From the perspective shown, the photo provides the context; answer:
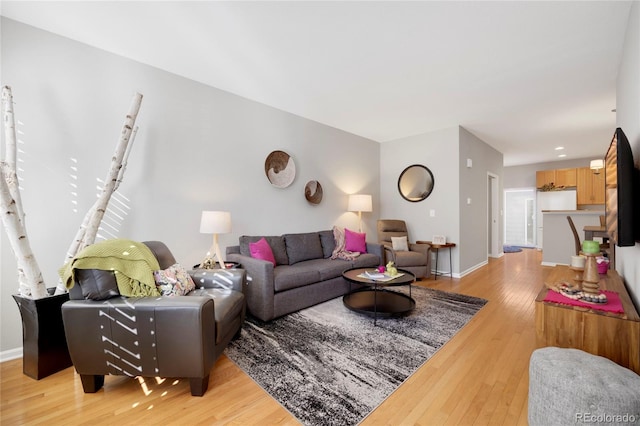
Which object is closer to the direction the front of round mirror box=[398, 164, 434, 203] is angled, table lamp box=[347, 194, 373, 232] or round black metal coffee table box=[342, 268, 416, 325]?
the round black metal coffee table

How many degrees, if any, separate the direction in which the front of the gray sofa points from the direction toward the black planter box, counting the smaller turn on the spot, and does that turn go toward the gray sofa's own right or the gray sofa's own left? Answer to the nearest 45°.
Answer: approximately 90° to the gray sofa's own right

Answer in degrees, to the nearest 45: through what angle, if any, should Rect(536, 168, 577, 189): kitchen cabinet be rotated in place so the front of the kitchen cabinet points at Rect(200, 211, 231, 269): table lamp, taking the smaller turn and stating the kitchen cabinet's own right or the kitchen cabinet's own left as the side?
0° — it already faces it

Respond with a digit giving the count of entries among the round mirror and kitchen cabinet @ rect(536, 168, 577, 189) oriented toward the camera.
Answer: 2

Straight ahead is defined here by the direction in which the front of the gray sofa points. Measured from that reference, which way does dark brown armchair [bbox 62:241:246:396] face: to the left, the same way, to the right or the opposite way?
to the left

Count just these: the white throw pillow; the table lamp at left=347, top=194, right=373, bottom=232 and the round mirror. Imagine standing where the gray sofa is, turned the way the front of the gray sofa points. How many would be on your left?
3

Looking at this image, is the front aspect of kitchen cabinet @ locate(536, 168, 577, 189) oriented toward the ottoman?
yes

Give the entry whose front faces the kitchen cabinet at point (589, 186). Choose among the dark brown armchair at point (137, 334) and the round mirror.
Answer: the dark brown armchair

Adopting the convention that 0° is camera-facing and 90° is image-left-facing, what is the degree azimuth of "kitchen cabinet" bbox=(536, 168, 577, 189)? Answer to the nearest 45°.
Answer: approximately 0°

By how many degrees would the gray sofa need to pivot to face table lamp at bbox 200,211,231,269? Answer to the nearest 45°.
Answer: approximately 90° to its right

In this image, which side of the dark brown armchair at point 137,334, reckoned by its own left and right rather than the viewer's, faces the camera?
right
